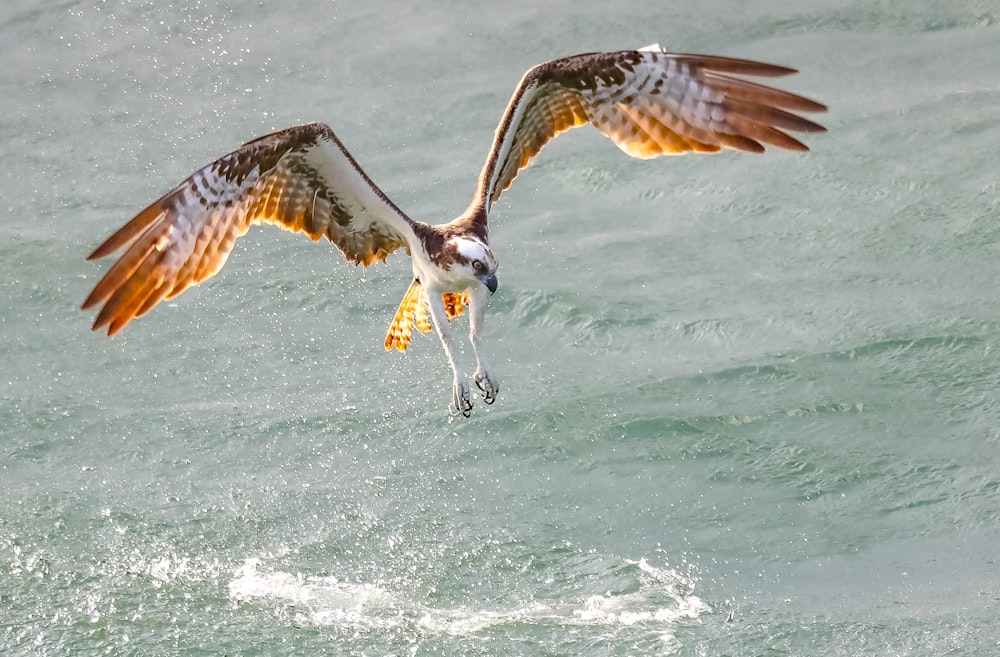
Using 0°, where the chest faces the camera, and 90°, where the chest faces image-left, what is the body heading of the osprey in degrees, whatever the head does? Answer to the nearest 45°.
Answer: approximately 315°
